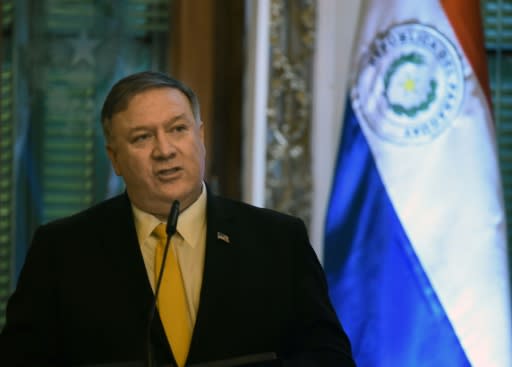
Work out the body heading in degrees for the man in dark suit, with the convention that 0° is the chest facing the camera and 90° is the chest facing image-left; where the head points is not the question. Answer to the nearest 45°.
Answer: approximately 0°
